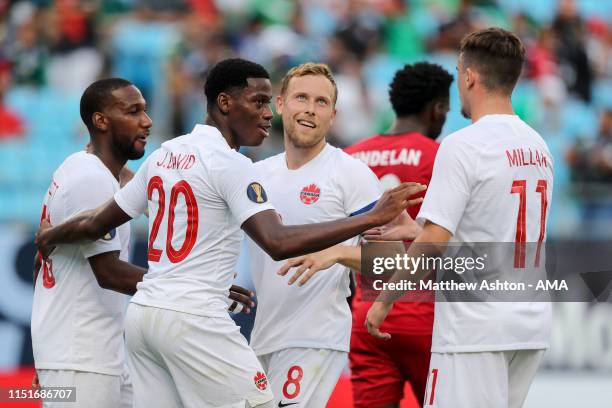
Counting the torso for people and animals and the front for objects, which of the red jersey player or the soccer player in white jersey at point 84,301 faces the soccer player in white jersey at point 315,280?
the soccer player in white jersey at point 84,301

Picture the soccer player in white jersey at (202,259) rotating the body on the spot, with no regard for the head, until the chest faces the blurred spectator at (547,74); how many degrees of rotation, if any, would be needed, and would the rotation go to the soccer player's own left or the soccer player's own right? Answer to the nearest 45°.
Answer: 0° — they already face them

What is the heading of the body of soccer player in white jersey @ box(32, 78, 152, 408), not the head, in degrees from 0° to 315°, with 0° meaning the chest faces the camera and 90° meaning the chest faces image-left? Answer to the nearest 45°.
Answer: approximately 270°

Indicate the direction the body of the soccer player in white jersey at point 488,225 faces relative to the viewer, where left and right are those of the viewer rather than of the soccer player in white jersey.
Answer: facing away from the viewer and to the left of the viewer

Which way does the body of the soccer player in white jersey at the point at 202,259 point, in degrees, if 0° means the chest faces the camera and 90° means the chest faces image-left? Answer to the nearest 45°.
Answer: approximately 225°

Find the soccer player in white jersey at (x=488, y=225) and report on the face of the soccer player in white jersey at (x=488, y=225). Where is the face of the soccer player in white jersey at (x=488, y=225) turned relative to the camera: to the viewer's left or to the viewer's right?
to the viewer's left

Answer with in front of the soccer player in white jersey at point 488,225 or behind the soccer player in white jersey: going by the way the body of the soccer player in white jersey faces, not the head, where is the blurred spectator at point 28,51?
in front

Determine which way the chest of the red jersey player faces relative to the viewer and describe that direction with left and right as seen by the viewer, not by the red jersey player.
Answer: facing away from the viewer and to the right of the viewer

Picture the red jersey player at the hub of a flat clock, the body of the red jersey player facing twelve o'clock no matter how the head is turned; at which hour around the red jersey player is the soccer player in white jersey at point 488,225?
The soccer player in white jersey is roughly at 4 o'clock from the red jersey player.
